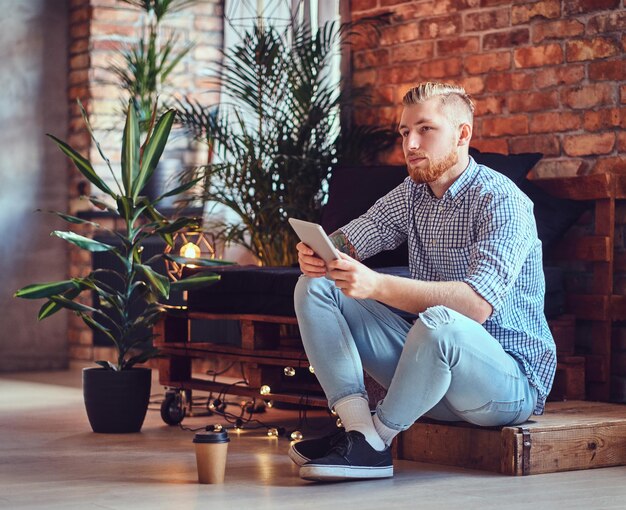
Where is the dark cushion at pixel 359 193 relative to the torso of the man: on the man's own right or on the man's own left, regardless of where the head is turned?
on the man's own right

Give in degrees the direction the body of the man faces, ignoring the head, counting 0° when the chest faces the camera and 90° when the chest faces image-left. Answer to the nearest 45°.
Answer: approximately 45°

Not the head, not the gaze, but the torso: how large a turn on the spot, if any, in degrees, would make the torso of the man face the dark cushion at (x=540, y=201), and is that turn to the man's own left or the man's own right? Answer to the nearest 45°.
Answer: approximately 135° to the man's own right

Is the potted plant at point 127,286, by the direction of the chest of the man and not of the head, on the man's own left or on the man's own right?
on the man's own right

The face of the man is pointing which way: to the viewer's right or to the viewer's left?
to the viewer's left

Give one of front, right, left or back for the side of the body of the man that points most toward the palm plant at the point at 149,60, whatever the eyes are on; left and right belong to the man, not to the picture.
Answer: right

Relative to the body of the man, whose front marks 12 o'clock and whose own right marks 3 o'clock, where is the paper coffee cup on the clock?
The paper coffee cup is roughly at 1 o'clock from the man.

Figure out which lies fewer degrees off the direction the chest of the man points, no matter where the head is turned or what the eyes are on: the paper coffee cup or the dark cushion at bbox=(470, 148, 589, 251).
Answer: the paper coffee cup

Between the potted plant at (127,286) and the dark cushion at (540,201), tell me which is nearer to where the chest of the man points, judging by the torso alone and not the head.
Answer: the potted plant

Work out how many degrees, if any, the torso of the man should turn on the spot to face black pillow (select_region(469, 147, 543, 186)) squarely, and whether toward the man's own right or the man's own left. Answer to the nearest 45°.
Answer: approximately 135° to the man's own right
